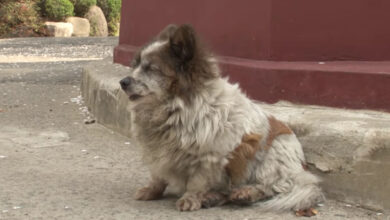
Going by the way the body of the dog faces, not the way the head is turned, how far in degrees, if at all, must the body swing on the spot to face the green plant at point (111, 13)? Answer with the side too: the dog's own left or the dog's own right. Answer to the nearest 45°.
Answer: approximately 90° to the dog's own right

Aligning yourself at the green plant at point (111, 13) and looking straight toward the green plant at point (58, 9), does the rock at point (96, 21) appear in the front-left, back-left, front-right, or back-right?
front-left

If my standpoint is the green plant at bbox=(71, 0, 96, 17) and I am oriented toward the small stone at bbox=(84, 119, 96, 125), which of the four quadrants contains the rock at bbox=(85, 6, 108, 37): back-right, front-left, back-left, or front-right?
front-left

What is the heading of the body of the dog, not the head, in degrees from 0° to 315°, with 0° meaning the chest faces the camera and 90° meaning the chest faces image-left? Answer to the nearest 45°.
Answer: approximately 90°

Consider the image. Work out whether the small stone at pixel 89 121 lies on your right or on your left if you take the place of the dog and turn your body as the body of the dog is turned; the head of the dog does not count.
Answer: on your right

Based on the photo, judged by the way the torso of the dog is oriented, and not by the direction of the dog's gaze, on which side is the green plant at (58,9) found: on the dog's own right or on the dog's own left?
on the dog's own right

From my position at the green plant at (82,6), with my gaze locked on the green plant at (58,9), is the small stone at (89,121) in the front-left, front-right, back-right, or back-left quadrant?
front-left

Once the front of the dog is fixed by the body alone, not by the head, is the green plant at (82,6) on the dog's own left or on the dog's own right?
on the dog's own right

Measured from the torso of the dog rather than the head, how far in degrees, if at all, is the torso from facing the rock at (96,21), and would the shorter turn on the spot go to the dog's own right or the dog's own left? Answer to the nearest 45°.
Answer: approximately 90° to the dog's own right
